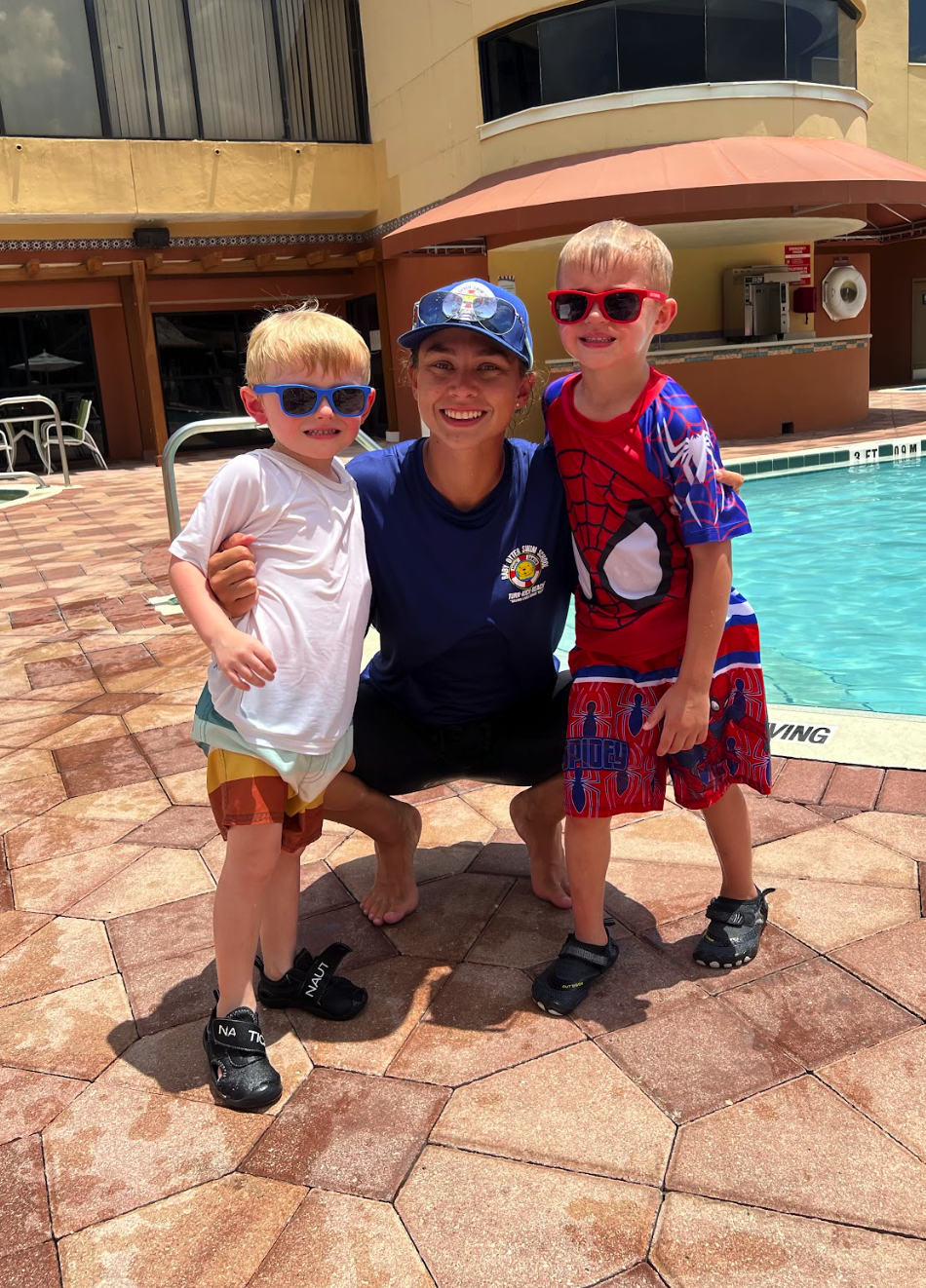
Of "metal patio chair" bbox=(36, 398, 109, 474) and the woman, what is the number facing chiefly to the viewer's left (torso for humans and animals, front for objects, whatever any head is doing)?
1

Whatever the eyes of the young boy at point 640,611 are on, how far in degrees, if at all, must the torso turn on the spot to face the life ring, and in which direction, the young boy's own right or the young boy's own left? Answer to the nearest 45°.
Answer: approximately 135° to the young boy's own right

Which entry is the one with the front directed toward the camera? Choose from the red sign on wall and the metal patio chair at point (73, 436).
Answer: the red sign on wall

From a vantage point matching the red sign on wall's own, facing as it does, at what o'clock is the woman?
The woman is roughly at 12 o'clock from the red sign on wall.

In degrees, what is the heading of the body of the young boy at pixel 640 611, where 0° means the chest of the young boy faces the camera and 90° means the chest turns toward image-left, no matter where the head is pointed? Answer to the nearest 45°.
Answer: approximately 45°

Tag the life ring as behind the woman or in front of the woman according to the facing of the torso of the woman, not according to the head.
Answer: behind

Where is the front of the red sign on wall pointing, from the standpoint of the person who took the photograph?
facing the viewer

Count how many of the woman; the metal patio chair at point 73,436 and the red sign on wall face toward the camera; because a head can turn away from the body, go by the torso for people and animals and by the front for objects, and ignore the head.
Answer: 2

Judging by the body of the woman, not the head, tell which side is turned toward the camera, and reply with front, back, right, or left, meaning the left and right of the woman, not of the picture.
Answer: front

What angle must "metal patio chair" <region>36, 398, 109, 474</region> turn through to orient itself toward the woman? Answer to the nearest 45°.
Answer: approximately 90° to its left

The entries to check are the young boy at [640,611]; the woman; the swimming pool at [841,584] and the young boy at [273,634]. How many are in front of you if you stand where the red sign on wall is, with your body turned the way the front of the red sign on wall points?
4

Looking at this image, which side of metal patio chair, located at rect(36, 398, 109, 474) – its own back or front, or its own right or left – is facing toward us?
left

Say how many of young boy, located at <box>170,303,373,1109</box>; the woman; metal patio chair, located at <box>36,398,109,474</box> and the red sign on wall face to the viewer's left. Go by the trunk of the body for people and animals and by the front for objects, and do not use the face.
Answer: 1
